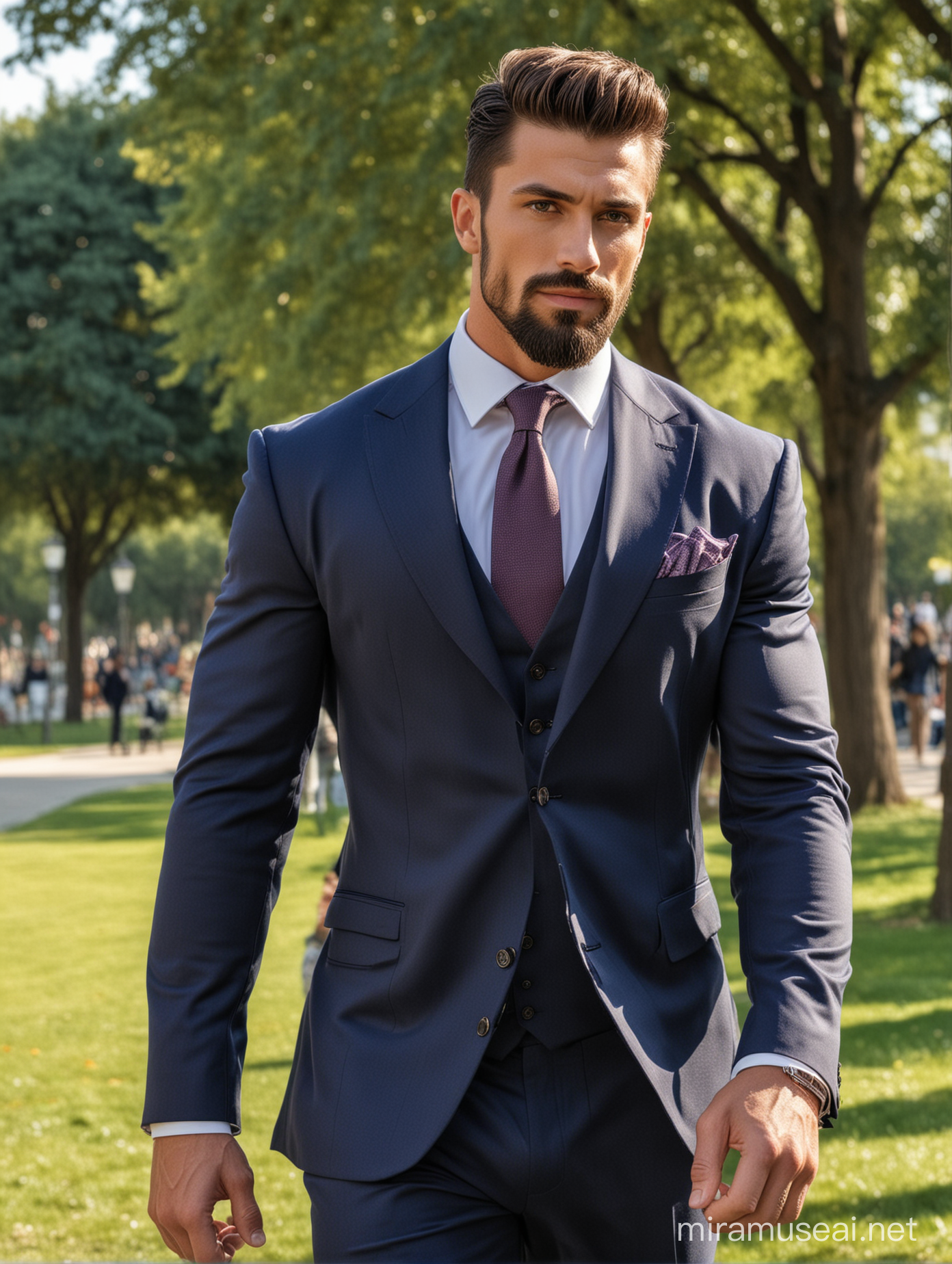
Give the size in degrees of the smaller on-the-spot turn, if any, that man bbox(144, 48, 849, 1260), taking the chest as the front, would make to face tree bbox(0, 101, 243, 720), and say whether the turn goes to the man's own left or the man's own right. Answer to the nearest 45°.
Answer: approximately 180°

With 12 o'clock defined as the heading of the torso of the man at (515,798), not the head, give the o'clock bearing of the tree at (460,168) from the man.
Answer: The tree is roughly at 6 o'clock from the man.

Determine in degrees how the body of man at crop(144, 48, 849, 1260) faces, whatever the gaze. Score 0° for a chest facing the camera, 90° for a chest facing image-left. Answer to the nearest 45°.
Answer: approximately 0°
